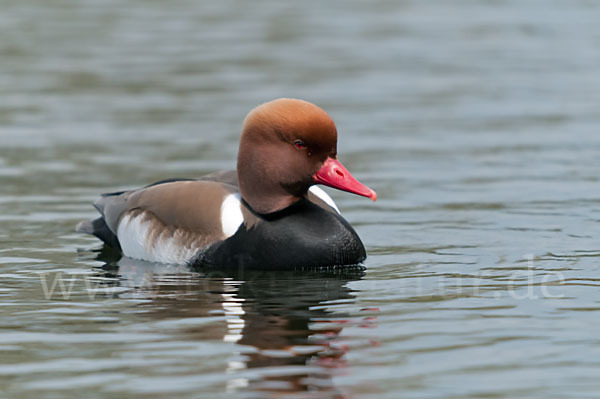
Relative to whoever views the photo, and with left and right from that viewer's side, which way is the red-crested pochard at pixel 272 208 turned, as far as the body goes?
facing the viewer and to the right of the viewer
